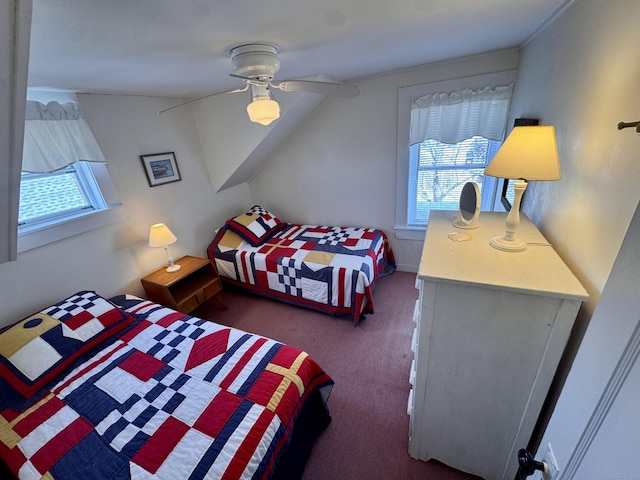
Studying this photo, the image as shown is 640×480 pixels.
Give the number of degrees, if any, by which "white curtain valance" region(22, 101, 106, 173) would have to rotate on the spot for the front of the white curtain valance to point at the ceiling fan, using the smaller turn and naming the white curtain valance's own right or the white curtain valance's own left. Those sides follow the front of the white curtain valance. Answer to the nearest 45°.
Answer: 0° — it already faces it

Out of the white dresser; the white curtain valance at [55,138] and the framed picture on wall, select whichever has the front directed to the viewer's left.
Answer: the white dresser

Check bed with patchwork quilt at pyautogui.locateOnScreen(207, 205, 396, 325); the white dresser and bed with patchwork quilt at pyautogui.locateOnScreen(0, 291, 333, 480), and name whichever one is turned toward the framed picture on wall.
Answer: the white dresser

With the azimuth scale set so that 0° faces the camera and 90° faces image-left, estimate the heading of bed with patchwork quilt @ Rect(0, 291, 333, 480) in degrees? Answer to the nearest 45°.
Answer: approximately 315°

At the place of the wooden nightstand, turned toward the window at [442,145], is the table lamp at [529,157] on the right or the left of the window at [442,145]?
right

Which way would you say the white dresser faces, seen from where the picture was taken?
facing to the left of the viewer

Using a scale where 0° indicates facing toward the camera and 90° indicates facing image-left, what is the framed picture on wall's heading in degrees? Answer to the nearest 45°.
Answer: approximately 315°

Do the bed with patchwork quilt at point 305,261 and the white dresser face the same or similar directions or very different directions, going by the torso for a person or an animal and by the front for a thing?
very different directions
